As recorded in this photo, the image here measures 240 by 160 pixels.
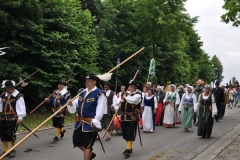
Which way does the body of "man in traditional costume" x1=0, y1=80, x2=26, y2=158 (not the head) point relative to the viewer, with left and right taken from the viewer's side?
facing the viewer and to the left of the viewer

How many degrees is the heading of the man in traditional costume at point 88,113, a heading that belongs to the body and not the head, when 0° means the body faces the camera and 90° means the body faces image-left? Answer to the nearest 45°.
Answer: approximately 45°

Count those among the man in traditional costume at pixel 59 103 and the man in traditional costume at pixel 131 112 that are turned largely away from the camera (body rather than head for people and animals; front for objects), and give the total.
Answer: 0

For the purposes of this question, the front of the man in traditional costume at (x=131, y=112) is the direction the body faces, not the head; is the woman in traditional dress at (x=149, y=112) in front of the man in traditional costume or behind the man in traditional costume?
behind

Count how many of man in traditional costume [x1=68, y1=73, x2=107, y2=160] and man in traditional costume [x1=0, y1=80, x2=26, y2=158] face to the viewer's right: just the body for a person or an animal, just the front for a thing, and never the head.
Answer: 0

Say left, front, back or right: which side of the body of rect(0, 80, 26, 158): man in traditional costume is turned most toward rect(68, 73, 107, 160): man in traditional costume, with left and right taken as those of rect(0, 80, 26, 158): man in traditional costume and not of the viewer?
left

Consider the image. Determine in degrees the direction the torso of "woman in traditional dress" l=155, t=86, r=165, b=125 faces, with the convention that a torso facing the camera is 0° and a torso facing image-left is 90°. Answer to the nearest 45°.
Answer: approximately 45°

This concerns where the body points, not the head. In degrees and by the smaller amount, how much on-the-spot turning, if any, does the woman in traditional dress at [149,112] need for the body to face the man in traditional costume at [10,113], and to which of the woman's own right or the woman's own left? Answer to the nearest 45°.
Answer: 0° — they already face them

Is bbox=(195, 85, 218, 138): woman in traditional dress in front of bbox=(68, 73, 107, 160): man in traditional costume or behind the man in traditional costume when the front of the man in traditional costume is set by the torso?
behind

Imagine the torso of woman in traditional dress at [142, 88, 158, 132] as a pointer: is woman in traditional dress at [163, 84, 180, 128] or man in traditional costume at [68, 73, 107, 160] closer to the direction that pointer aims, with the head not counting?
the man in traditional costume
